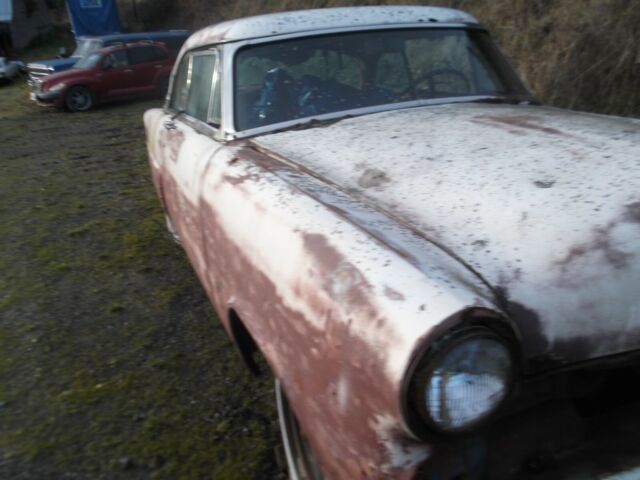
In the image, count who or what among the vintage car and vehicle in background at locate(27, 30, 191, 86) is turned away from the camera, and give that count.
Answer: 0

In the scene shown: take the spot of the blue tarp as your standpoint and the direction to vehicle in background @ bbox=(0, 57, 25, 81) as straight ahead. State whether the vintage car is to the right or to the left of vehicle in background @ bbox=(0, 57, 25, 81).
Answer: left

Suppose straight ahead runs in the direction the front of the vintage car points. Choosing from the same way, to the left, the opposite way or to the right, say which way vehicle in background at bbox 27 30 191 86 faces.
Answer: to the right

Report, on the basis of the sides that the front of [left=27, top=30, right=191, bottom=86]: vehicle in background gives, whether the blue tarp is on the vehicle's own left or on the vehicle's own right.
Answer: on the vehicle's own right

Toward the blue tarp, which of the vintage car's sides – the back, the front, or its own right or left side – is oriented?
back

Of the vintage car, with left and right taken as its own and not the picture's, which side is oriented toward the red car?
back

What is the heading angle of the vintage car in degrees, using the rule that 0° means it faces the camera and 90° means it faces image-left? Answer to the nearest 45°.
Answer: approximately 315°
